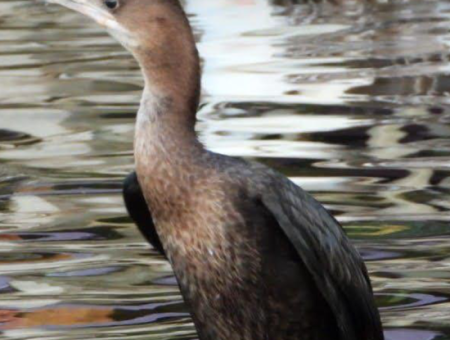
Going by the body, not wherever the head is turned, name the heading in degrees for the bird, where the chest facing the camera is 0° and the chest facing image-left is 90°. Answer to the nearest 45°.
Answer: approximately 45°
